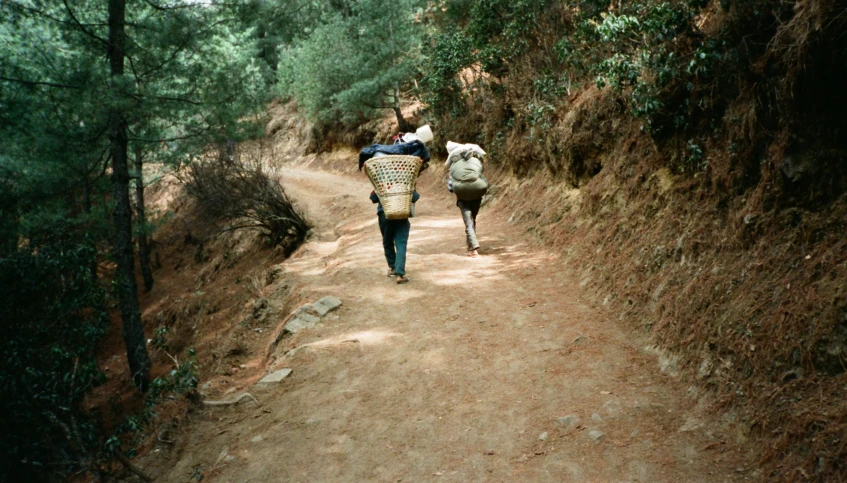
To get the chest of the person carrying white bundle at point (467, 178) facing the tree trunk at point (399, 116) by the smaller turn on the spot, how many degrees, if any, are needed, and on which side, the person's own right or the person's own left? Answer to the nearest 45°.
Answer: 0° — they already face it

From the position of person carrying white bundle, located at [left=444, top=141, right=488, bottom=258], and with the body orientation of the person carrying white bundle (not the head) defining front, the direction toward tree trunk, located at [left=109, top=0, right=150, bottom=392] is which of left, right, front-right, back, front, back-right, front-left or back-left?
left

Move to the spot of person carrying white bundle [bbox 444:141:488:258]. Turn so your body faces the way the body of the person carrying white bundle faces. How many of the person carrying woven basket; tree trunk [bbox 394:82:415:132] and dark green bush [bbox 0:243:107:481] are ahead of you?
1

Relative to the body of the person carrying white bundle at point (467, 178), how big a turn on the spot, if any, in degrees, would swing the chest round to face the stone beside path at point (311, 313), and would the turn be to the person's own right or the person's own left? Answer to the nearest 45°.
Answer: approximately 135° to the person's own left

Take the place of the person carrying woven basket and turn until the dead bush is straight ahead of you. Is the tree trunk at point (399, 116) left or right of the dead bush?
right

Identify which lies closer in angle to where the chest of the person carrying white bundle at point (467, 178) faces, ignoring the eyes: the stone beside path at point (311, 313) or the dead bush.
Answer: the dead bush

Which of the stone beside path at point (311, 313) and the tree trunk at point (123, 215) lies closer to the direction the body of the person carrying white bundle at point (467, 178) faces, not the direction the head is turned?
the tree trunk

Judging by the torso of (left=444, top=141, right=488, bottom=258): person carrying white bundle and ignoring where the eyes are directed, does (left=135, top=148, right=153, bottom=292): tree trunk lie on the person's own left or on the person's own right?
on the person's own left

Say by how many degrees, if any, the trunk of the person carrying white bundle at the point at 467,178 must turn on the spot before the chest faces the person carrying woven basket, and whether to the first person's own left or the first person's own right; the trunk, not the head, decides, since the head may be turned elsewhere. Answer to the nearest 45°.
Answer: approximately 135° to the first person's own left

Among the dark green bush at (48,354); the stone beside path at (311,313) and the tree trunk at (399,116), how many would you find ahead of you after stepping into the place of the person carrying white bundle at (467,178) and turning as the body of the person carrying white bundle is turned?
1

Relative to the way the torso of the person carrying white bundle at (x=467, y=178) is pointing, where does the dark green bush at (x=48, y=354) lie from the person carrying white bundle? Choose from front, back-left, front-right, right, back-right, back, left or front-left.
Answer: back-left

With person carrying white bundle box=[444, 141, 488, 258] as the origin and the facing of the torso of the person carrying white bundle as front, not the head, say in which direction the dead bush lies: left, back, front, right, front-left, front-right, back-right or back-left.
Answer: front-left

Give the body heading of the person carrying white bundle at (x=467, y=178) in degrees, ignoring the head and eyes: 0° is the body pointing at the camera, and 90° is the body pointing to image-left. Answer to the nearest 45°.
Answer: approximately 180°

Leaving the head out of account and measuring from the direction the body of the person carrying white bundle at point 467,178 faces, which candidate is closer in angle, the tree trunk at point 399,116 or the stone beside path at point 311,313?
the tree trunk
